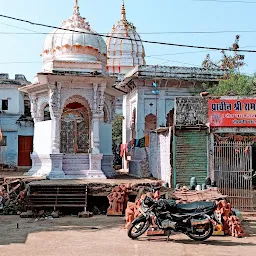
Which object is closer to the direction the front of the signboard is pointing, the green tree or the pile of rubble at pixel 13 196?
the pile of rubble

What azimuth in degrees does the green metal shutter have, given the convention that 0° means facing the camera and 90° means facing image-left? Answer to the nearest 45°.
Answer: approximately 0°

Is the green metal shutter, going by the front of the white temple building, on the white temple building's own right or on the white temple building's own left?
on the white temple building's own left

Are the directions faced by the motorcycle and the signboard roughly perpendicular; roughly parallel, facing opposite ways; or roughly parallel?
roughly perpendicular

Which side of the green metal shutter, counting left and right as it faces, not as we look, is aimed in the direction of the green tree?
back

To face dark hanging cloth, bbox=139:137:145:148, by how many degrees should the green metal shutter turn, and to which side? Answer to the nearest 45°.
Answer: approximately 135° to its right

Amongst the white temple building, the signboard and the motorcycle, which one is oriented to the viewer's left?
the motorcycle

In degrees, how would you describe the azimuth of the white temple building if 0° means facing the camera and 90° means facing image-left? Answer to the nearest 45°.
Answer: approximately 0°

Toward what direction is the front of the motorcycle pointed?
to the viewer's left

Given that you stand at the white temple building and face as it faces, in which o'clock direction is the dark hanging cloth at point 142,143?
The dark hanging cloth is roughly at 8 o'clock from the white temple building.

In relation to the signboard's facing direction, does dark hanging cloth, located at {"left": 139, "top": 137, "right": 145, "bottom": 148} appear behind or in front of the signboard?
behind

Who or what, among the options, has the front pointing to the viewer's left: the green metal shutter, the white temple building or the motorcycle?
the motorcycle

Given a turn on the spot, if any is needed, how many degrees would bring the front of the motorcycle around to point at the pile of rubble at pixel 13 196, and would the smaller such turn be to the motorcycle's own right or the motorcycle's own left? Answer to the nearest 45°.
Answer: approximately 45° to the motorcycle's own right
